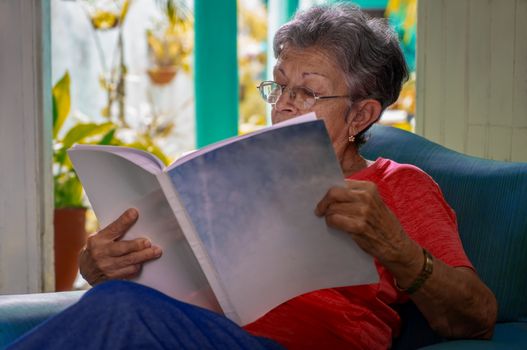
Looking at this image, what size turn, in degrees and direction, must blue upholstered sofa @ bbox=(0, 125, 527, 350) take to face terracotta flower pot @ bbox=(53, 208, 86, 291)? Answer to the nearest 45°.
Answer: approximately 90° to its right

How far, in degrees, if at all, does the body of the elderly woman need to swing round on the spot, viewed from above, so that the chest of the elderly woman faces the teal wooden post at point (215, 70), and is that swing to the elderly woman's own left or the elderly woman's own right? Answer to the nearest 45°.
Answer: approximately 135° to the elderly woman's own right

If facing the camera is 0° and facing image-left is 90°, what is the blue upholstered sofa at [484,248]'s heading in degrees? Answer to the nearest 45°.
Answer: approximately 45°

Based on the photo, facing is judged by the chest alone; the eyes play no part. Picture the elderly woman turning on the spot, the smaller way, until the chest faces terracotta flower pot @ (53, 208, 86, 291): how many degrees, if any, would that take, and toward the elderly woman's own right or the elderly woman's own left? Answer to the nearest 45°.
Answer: approximately 90° to the elderly woman's own right
